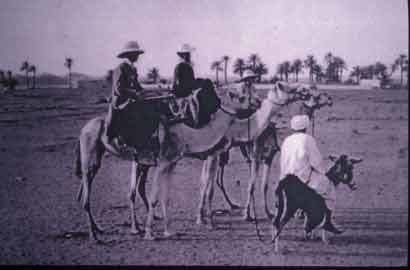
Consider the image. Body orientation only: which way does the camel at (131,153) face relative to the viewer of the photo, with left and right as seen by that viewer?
facing to the right of the viewer

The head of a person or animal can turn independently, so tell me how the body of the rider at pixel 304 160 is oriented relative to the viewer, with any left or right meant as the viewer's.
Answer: facing away from the viewer and to the right of the viewer

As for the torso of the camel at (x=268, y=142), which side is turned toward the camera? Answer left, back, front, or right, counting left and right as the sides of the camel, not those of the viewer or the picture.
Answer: right

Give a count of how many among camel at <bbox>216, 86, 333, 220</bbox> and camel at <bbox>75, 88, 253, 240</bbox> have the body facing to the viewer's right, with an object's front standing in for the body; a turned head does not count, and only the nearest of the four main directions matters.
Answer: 2

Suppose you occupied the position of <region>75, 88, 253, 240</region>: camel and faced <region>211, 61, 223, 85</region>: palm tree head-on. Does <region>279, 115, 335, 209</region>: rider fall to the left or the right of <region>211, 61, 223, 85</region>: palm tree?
right

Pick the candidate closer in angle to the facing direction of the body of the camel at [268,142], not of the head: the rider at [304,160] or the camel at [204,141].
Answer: the rider

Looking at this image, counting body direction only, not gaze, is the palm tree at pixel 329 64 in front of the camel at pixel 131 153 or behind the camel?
in front
